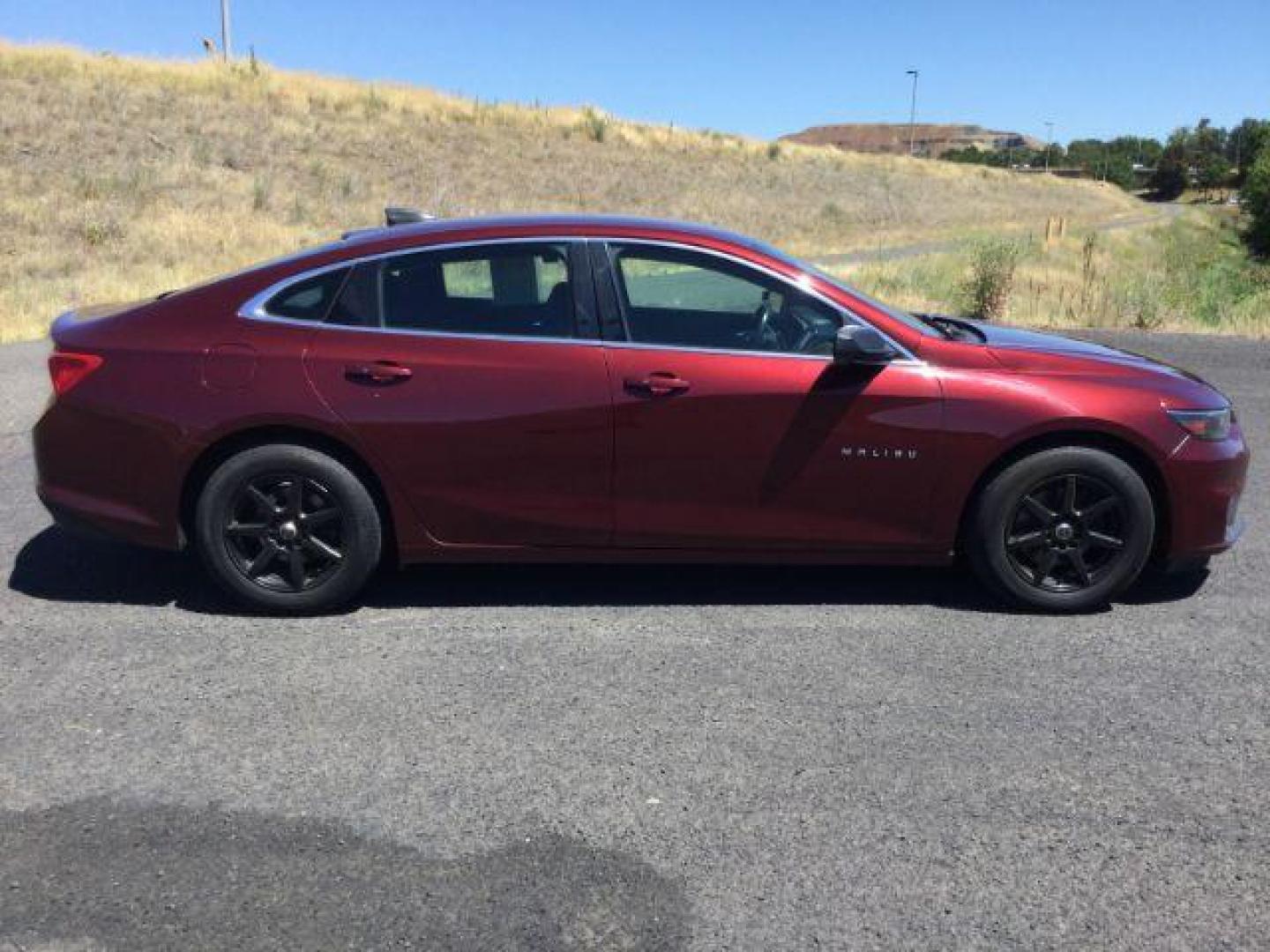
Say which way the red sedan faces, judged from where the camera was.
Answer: facing to the right of the viewer

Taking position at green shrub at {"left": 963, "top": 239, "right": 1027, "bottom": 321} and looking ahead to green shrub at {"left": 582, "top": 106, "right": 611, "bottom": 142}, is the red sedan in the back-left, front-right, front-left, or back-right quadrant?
back-left

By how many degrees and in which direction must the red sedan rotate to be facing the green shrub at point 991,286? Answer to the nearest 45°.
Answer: approximately 45° to its left

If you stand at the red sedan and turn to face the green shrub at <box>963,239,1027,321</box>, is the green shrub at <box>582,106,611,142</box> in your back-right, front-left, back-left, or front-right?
front-left

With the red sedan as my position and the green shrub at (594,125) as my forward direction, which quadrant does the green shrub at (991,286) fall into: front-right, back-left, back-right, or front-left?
front-right

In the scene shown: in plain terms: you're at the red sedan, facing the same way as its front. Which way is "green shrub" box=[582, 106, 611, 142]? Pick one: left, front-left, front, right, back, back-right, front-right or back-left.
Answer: left
